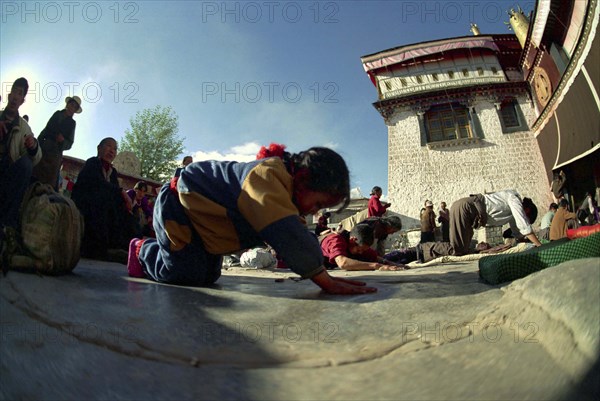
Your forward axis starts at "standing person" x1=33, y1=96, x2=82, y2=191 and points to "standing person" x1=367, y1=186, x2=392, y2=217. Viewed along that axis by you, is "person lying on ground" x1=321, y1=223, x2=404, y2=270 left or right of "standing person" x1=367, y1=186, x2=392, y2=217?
right

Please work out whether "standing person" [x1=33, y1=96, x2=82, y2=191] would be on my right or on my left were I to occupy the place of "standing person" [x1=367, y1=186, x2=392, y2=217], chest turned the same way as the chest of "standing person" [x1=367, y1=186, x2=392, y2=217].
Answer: on my right

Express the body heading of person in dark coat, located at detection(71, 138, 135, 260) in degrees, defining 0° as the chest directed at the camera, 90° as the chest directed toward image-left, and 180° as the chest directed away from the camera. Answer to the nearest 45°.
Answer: approximately 315°

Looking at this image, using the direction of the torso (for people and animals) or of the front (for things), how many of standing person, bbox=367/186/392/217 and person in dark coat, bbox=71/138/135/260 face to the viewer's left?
0
